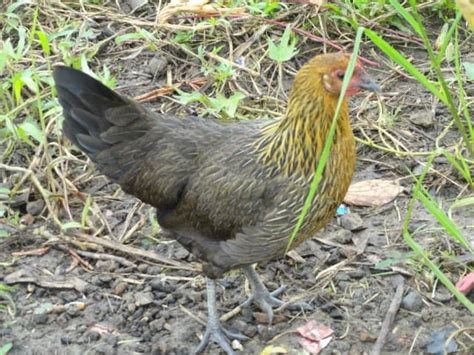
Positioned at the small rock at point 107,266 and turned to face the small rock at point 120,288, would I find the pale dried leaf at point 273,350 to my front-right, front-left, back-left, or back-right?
front-left

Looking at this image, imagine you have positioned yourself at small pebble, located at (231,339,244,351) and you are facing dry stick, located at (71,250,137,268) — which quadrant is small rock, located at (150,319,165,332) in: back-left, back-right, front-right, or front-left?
front-left

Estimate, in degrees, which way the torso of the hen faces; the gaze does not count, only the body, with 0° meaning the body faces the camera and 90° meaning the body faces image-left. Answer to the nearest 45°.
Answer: approximately 270°

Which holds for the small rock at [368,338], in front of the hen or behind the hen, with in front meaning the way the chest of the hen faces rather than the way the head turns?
in front

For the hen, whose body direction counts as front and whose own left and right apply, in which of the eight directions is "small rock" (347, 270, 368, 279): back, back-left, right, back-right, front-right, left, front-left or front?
front

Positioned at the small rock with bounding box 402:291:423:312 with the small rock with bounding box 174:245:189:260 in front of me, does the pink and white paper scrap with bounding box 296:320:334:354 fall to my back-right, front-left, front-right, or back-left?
front-left

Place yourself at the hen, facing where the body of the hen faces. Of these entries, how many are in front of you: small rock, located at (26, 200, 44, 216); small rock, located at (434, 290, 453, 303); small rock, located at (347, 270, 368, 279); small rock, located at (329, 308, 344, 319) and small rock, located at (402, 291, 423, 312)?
4

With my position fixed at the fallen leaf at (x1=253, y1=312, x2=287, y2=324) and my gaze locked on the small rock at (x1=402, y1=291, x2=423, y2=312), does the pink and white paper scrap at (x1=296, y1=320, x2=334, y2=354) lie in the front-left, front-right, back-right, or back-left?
front-right

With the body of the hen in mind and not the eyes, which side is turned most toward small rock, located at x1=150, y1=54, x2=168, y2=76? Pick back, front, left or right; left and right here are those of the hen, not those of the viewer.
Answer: left
